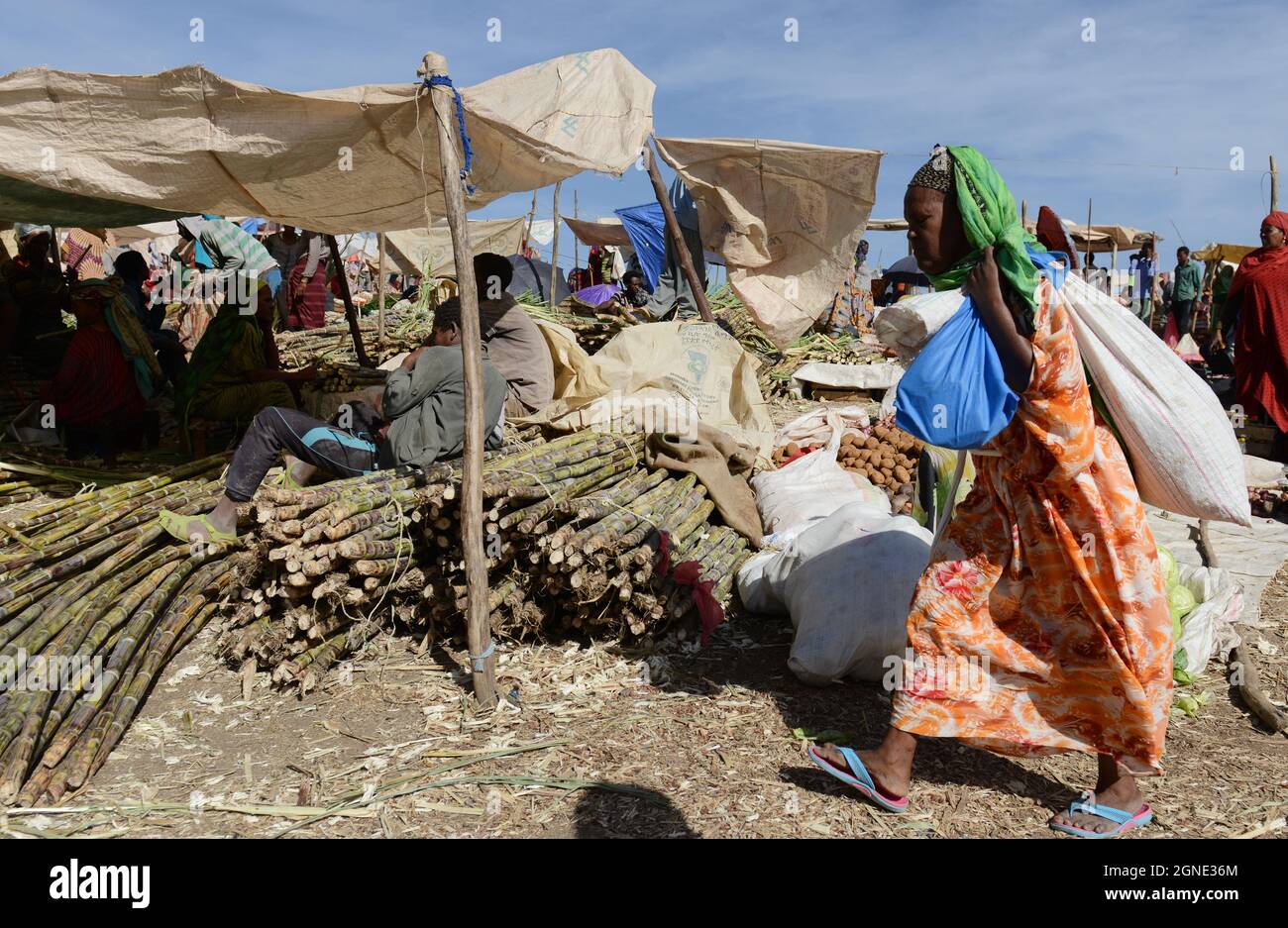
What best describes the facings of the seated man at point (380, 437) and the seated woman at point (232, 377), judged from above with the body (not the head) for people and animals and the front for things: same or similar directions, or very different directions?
very different directions

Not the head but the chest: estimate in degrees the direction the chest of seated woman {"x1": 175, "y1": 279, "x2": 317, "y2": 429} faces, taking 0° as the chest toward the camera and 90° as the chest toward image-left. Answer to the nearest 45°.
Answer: approximately 270°

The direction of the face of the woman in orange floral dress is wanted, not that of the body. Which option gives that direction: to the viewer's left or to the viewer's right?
to the viewer's left

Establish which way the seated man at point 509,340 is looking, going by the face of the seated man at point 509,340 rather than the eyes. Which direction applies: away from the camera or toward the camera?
away from the camera

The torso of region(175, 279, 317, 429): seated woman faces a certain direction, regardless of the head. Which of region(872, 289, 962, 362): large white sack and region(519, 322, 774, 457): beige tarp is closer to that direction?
the beige tarp

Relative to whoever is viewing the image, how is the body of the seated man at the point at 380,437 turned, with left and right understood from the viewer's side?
facing to the left of the viewer

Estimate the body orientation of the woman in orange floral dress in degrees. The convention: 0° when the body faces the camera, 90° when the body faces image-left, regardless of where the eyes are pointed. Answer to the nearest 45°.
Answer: approximately 90°

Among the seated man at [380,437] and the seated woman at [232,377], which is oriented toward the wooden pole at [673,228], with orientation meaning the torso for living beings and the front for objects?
the seated woman

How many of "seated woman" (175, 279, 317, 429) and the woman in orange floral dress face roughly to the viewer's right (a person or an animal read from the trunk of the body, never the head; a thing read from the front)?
1

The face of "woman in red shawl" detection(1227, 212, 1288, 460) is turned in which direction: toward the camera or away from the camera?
toward the camera
